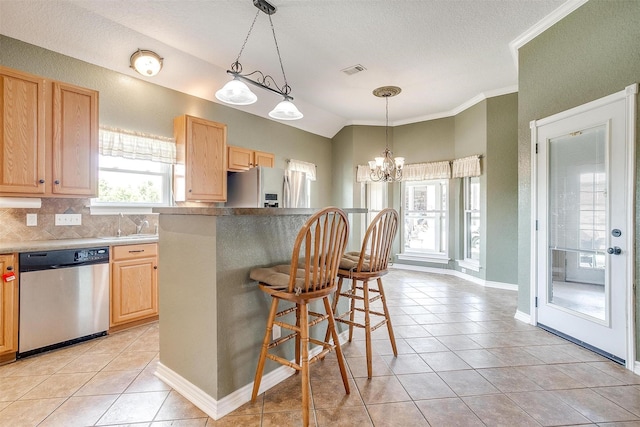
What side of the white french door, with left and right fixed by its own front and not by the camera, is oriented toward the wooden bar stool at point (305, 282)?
front

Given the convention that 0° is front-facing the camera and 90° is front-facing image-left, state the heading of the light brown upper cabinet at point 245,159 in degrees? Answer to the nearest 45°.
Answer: approximately 315°

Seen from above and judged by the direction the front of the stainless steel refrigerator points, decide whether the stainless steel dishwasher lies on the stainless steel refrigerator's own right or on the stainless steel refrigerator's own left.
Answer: on the stainless steel refrigerator's own right

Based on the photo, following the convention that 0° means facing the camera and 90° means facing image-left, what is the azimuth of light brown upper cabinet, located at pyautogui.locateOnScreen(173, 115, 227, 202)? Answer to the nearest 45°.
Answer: approximately 315°

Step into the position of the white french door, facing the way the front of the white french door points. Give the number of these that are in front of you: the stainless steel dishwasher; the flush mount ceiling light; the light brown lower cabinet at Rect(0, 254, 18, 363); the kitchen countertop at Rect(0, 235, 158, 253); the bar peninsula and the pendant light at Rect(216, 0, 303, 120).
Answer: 6

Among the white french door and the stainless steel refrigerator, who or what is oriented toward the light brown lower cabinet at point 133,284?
the white french door

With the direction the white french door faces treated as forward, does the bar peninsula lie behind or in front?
in front

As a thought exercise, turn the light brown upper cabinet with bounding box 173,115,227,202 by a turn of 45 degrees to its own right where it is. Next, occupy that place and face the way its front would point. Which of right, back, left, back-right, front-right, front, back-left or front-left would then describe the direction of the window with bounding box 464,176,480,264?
left

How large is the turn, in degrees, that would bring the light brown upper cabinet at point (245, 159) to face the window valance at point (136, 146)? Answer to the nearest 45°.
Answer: approximately 90° to its right

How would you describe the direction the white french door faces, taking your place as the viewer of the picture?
facing the viewer and to the left of the viewer

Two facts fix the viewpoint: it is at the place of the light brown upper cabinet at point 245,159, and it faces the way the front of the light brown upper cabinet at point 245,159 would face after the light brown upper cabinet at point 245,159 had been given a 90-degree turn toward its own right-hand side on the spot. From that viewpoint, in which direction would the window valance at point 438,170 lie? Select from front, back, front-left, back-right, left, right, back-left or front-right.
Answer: back-left

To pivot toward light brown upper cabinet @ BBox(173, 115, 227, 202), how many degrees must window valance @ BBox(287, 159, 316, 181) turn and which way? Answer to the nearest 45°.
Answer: approximately 90° to its right

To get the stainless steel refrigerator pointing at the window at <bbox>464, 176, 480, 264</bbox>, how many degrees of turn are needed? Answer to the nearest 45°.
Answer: approximately 45° to its left

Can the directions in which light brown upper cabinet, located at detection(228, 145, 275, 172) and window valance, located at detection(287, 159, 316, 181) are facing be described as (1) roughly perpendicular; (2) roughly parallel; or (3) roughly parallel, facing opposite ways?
roughly parallel

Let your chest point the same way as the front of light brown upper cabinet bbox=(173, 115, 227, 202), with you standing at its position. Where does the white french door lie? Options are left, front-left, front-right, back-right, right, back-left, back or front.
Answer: front

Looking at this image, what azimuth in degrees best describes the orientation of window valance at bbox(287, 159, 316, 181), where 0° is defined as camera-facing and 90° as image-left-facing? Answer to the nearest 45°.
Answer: approximately 315°

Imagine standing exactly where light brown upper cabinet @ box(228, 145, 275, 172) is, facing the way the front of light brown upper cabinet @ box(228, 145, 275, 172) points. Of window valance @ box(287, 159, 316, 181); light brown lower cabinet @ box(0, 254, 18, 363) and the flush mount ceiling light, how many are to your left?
1

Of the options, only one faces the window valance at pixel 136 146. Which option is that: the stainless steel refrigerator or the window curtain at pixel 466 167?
the window curtain

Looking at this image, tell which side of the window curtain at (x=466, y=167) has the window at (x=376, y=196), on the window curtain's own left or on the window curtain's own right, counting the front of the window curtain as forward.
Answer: on the window curtain's own right

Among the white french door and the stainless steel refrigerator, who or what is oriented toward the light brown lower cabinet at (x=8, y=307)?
the white french door

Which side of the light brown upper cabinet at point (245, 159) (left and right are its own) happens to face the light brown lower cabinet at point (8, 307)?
right

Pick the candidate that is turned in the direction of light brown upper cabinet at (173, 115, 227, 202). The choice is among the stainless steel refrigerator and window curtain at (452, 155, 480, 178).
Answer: the window curtain

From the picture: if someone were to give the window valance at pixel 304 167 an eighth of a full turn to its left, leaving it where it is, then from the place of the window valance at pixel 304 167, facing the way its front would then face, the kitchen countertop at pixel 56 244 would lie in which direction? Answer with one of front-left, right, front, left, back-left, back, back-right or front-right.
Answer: back-right

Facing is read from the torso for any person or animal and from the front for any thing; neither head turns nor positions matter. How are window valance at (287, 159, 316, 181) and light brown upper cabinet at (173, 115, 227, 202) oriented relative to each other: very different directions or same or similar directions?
same or similar directions
